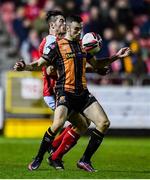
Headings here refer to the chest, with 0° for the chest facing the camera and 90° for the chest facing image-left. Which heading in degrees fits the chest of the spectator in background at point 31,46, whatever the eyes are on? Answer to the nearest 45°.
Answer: approximately 315°

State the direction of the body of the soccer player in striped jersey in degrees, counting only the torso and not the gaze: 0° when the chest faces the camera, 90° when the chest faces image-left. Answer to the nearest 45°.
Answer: approximately 315°

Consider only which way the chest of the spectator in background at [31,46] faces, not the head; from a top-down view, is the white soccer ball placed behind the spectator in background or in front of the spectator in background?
in front
